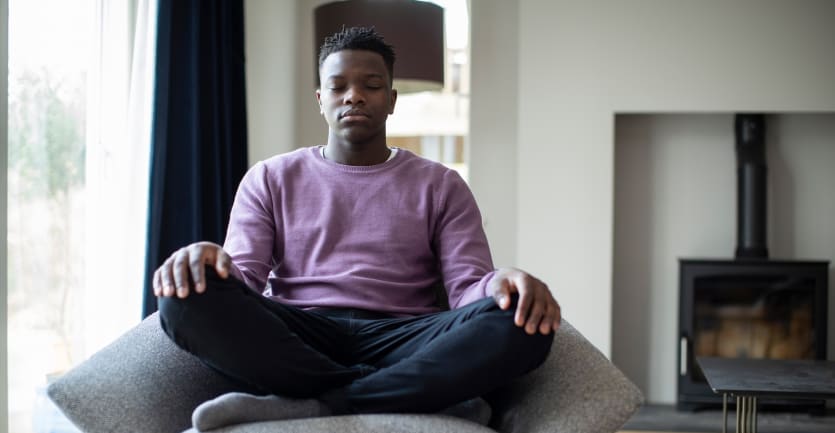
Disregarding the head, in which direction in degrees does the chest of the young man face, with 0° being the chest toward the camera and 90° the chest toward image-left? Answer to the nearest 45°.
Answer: approximately 0°

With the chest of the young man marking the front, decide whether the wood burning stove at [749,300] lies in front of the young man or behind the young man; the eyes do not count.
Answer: behind

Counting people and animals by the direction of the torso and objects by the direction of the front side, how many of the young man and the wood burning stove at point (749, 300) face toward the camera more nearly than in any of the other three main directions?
2

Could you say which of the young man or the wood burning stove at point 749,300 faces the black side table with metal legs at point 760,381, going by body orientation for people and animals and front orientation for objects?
the wood burning stove

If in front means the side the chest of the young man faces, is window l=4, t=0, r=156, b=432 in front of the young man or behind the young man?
behind

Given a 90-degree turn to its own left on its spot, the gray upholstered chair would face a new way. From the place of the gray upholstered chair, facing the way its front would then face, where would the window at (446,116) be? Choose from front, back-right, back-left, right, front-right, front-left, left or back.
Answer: left
